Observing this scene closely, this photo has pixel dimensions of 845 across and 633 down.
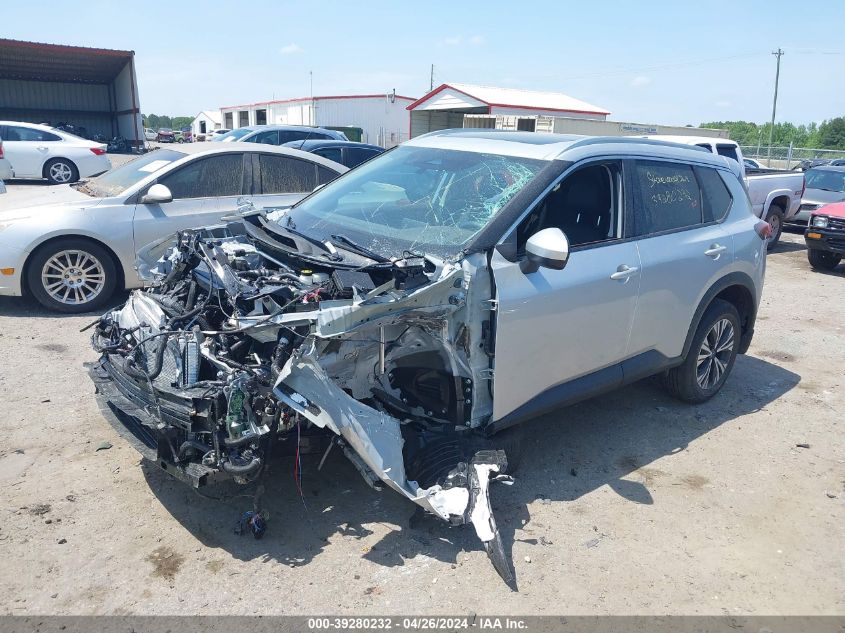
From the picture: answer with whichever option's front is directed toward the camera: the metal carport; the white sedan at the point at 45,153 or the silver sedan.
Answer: the metal carport

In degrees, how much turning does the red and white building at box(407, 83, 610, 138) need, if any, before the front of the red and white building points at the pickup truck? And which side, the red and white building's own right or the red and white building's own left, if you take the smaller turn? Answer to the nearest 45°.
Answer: approximately 45° to the red and white building's own left

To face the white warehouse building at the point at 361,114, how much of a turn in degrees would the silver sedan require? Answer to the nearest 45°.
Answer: approximately 90° to its right

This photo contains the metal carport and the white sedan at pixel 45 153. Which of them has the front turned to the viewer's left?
the white sedan

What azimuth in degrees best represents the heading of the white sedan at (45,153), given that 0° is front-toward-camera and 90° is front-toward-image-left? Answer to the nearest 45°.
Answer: approximately 90°

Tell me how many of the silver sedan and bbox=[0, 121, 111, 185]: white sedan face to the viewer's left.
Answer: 2

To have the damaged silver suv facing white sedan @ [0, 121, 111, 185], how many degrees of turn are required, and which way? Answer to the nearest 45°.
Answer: approximately 90° to its right

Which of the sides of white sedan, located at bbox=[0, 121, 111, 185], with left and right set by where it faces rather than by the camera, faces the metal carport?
right

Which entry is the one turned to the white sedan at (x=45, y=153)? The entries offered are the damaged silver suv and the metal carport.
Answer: the metal carport

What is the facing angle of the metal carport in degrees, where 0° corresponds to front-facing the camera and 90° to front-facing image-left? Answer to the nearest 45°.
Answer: approximately 0°

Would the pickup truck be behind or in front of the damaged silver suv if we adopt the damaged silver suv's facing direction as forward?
behind

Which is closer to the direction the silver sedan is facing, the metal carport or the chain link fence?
the metal carport

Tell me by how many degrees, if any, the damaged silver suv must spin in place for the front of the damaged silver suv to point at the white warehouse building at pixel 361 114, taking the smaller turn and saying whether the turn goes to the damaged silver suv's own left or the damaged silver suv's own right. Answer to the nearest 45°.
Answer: approximately 135° to the damaged silver suv's own right
